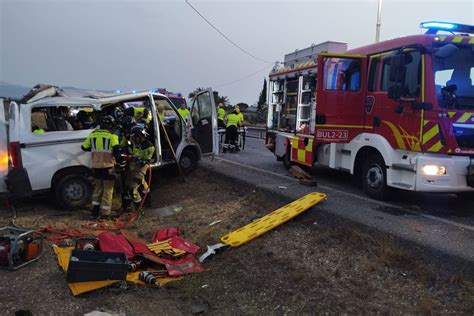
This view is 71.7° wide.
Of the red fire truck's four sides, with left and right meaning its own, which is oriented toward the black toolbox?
right

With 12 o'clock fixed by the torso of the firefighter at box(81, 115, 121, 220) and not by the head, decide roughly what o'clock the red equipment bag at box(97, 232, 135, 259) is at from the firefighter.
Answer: The red equipment bag is roughly at 6 o'clock from the firefighter.

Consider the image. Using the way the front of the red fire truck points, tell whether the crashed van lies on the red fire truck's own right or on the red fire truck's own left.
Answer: on the red fire truck's own right

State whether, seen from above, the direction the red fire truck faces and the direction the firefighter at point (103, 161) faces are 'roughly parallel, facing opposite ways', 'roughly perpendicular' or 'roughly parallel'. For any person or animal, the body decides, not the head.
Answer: roughly parallel, facing opposite ways

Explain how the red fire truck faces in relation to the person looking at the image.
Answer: facing the viewer and to the right of the viewer

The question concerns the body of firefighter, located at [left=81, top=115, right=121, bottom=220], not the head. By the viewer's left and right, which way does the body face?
facing away from the viewer

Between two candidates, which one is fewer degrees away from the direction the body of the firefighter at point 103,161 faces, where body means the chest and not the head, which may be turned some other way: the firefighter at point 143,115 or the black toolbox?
the firefighter

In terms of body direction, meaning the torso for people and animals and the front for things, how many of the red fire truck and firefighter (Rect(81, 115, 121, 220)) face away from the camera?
1

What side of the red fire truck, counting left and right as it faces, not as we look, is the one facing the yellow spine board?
right

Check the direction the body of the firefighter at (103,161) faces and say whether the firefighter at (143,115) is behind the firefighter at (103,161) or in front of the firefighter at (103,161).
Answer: in front
